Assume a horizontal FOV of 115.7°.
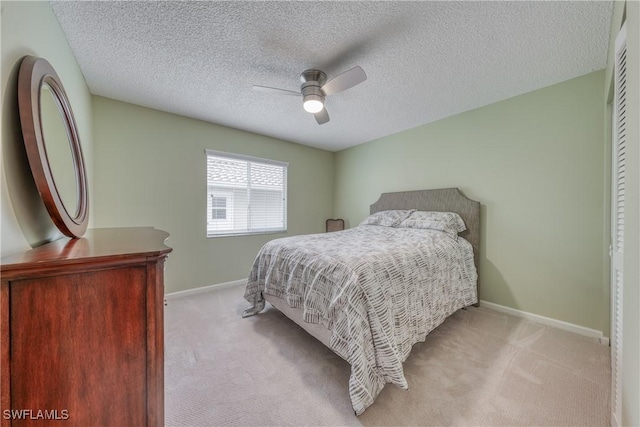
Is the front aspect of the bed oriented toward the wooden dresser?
yes

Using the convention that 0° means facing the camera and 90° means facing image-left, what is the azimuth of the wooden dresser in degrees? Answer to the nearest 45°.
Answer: approximately 270°

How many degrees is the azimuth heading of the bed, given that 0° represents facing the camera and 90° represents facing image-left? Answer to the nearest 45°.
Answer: approximately 45°

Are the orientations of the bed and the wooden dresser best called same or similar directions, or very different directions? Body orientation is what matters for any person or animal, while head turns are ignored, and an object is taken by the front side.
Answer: very different directions

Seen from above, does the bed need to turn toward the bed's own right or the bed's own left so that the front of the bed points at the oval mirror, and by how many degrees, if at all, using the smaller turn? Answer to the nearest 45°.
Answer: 0° — it already faces it

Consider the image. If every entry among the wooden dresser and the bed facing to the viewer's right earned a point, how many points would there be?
1

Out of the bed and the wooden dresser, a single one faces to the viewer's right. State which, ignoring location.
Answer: the wooden dresser

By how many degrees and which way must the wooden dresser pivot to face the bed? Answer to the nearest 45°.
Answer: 0° — it already faces it
